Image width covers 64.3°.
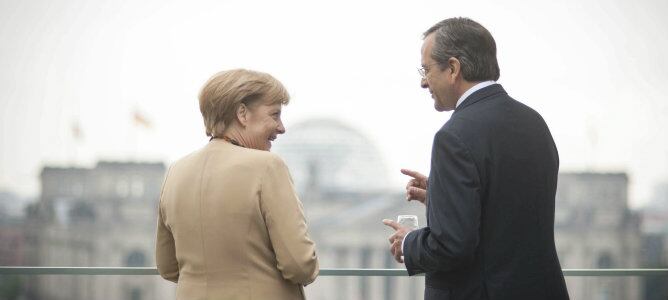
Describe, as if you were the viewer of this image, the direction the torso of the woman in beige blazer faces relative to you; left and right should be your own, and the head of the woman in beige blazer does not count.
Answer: facing away from the viewer and to the right of the viewer

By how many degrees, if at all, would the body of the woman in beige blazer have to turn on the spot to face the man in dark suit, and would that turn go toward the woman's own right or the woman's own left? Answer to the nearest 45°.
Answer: approximately 45° to the woman's own right

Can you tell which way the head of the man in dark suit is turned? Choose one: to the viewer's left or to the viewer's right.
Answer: to the viewer's left

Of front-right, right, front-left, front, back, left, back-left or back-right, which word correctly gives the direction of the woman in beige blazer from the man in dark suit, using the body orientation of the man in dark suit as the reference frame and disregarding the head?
front-left

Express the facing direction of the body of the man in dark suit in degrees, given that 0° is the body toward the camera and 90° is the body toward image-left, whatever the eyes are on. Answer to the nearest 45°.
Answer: approximately 135°

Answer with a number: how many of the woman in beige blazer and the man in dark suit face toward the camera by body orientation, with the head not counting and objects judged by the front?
0

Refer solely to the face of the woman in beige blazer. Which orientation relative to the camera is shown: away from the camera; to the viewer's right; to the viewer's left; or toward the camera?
to the viewer's right

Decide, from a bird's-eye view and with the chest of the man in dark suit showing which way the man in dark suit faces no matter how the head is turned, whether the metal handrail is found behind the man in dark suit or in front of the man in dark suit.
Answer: in front
